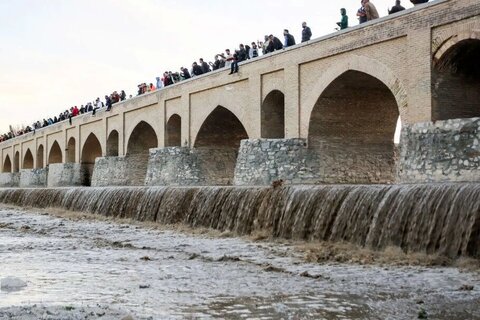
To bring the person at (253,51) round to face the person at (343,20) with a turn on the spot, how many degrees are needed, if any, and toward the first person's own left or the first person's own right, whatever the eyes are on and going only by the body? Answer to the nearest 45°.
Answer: approximately 90° to the first person's own left

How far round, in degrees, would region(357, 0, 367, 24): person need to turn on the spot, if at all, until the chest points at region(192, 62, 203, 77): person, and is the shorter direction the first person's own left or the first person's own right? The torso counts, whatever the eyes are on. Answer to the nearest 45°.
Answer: approximately 90° to the first person's own right

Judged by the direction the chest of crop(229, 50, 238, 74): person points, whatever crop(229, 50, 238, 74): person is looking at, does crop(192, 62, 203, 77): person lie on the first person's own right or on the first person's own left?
on the first person's own right

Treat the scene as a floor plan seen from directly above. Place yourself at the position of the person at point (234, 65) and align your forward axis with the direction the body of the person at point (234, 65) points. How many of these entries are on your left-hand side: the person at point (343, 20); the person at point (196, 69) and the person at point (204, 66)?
1

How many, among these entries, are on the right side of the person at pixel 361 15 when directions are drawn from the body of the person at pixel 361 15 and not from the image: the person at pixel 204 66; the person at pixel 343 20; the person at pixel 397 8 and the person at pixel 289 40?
3

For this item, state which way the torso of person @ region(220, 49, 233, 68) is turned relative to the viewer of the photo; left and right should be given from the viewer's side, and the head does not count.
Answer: facing the viewer and to the left of the viewer

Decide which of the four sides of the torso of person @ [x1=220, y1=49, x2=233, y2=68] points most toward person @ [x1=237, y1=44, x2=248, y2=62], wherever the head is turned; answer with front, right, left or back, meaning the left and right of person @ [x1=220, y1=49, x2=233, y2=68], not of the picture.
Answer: left

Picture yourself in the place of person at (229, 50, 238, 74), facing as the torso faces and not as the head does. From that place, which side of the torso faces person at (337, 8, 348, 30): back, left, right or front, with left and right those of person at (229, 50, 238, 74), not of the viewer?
left

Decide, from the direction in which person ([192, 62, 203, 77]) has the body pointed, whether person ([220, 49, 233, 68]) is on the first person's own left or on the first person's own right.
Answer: on the first person's own left

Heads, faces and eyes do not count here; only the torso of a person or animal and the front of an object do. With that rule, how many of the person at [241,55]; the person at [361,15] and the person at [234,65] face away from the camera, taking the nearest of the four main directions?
0
